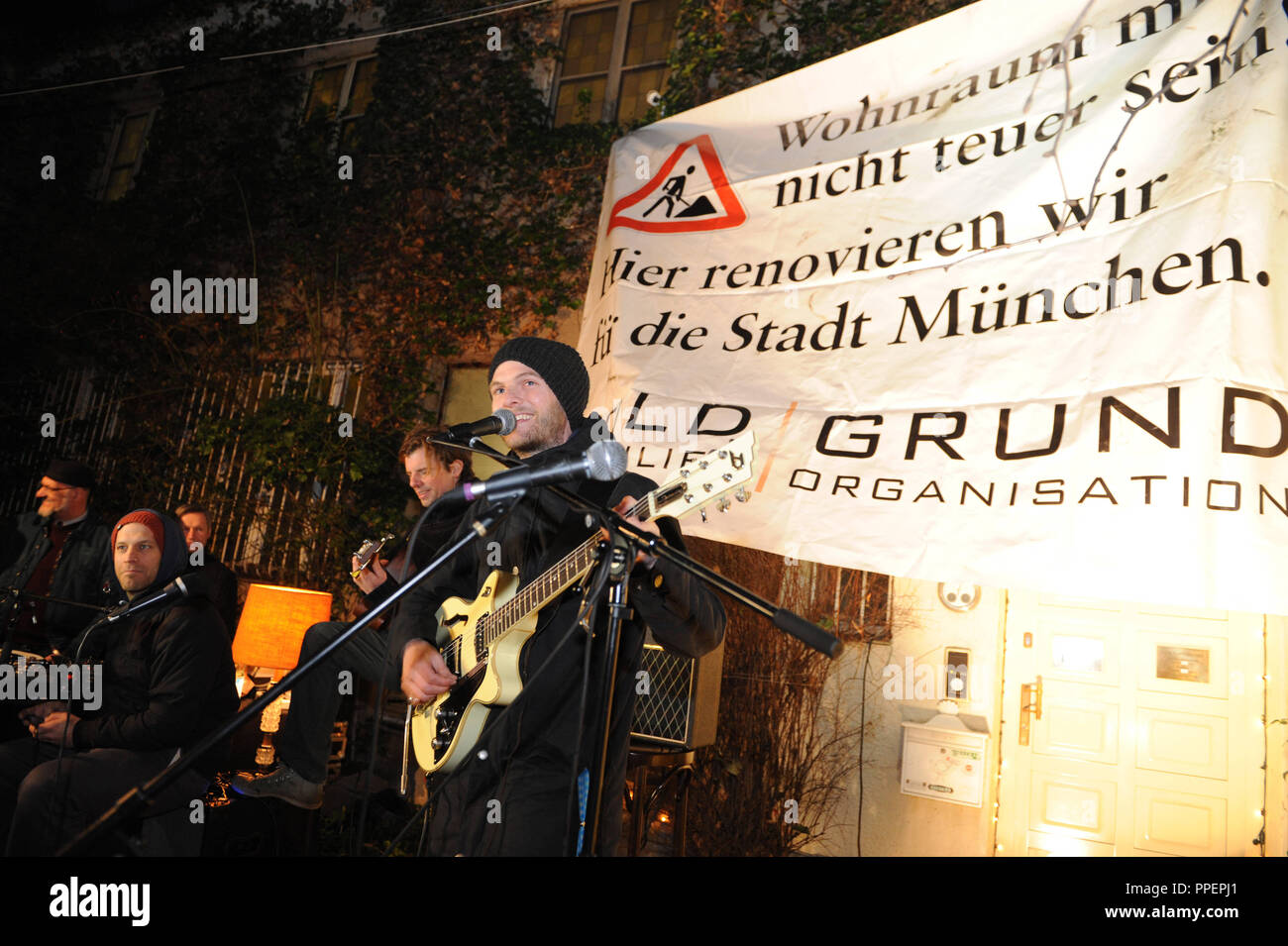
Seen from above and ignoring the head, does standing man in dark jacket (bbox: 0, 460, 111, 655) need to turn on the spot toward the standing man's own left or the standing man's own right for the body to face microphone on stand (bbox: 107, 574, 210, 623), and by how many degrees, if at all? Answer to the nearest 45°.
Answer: approximately 45° to the standing man's own left

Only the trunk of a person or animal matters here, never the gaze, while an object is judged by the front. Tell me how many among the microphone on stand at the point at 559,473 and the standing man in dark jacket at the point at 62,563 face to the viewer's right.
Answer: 1

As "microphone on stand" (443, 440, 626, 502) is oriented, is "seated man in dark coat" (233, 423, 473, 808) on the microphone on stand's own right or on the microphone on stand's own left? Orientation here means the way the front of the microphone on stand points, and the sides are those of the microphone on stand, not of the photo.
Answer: on the microphone on stand's own left

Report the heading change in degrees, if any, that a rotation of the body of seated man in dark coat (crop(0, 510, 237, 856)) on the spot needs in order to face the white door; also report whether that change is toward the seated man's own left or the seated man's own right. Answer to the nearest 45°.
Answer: approximately 135° to the seated man's own left

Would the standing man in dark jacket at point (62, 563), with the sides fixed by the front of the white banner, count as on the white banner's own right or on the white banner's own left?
on the white banner's own right

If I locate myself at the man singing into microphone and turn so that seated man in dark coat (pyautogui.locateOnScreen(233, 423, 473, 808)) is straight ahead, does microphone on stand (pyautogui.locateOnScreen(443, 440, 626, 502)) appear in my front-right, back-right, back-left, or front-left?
back-left
